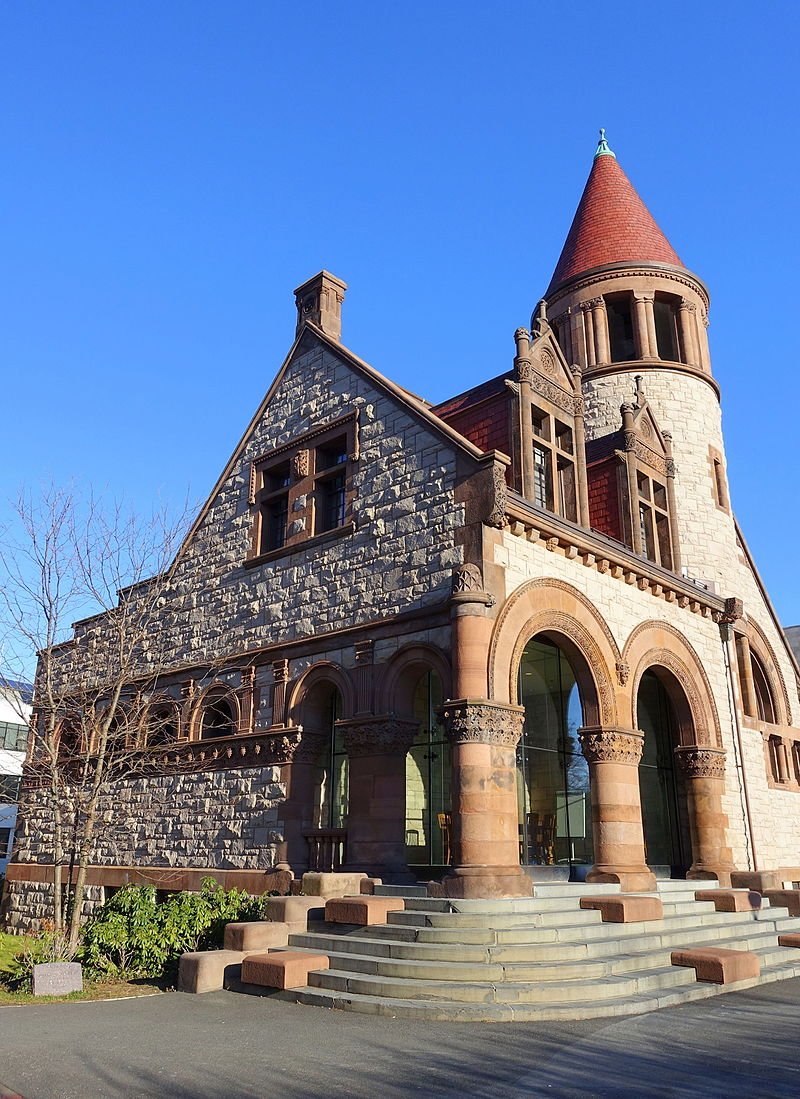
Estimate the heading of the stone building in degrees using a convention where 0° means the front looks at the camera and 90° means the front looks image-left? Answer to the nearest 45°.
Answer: approximately 315°

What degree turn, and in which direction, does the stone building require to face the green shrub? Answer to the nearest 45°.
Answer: approximately 90° to its right
